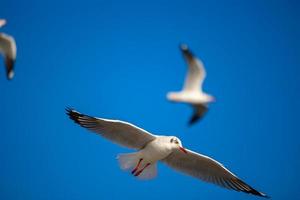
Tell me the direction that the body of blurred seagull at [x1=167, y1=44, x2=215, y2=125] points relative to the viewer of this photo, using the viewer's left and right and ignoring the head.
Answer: facing to the right of the viewer

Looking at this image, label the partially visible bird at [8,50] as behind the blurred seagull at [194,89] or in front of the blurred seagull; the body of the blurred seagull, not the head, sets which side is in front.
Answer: behind

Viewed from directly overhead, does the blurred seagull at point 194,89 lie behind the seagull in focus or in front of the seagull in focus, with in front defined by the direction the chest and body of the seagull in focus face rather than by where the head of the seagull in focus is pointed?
in front

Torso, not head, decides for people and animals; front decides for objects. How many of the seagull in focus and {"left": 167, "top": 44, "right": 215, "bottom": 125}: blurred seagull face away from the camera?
0

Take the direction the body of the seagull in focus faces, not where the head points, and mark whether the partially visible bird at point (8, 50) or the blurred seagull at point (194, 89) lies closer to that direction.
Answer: the blurred seagull
